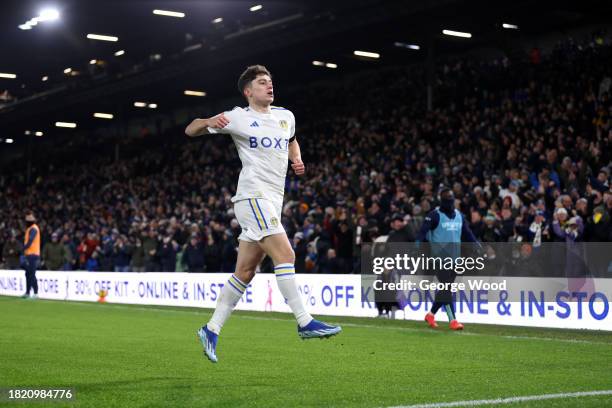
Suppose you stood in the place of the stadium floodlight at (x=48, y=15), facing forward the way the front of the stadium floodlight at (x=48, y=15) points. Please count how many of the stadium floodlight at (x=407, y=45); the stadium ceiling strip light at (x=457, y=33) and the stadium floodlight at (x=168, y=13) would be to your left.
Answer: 3

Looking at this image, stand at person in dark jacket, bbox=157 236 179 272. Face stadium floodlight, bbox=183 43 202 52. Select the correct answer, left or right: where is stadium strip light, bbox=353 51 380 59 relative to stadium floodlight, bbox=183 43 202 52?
right

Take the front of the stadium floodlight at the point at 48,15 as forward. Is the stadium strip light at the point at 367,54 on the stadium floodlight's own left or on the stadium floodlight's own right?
on the stadium floodlight's own left

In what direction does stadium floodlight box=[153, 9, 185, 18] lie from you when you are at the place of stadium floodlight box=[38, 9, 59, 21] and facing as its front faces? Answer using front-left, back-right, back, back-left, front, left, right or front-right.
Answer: left

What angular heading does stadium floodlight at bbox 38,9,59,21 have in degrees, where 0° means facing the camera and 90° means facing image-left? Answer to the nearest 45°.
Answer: approximately 0°

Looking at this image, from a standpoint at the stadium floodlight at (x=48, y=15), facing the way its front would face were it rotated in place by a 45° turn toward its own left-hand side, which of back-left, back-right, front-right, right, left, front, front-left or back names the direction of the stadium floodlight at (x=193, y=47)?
left

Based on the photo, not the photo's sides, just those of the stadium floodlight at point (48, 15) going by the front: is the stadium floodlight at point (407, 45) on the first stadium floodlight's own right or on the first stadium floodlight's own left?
on the first stadium floodlight's own left

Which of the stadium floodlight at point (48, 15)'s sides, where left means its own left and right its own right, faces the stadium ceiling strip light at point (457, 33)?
left
